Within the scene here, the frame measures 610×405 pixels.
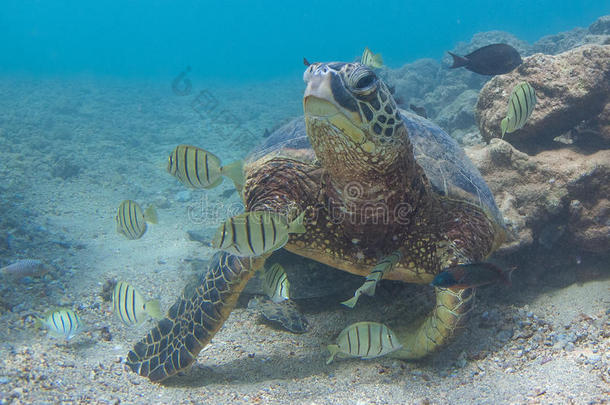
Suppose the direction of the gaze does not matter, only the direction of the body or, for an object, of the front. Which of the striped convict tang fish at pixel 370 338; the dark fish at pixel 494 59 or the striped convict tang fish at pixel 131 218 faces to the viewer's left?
the striped convict tang fish at pixel 131 218

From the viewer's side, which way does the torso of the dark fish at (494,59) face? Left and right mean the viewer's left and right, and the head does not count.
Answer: facing to the right of the viewer

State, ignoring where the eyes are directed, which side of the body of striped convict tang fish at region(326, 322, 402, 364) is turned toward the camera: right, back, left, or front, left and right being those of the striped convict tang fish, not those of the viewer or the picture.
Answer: right

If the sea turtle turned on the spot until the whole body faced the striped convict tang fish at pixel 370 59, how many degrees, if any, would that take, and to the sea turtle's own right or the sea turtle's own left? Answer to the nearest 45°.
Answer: approximately 135° to the sea turtle's own right

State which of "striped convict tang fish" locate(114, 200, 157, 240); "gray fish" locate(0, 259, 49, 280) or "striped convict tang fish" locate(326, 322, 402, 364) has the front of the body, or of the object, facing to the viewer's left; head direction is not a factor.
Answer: "striped convict tang fish" locate(114, 200, 157, 240)

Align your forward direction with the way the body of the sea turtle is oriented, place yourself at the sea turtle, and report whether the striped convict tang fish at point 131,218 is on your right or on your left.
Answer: on your right

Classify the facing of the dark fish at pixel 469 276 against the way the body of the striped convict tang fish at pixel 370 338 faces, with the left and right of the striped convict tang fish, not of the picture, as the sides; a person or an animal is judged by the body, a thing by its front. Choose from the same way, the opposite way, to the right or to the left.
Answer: the opposite way

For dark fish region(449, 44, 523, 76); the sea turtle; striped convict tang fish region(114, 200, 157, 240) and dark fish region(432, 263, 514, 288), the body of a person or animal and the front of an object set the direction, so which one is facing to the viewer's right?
dark fish region(449, 44, 523, 76)

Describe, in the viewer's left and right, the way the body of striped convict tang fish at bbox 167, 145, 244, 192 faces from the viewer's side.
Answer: facing to the left of the viewer

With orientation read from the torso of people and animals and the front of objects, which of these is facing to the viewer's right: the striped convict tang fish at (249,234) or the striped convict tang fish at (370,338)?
the striped convict tang fish at (370,338)
